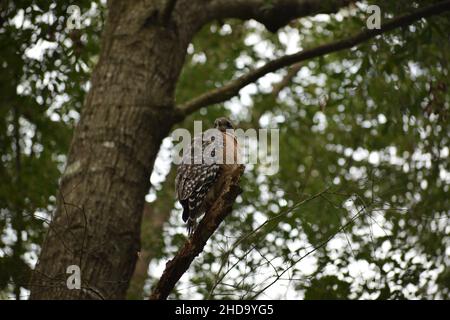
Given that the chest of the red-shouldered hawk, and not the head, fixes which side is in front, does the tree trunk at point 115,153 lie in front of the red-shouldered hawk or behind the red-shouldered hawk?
behind
